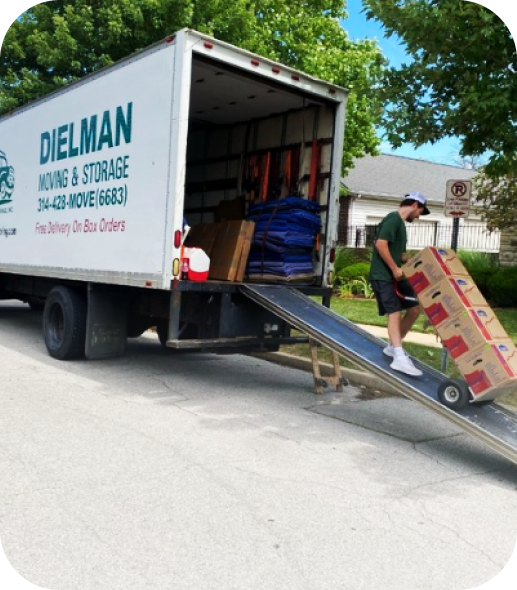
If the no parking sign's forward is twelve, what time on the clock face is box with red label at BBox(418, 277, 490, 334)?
The box with red label is roughly at 12 o'clock from the no parking sign.

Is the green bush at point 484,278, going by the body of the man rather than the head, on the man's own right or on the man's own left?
on the man's own left

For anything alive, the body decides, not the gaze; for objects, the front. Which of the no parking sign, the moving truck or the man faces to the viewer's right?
the man

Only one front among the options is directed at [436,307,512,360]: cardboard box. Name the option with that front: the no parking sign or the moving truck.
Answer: the no parking sign

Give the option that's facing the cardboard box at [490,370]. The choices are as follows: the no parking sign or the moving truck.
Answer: the no parking sign

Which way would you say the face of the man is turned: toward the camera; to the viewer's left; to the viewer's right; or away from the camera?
to the viewer's right

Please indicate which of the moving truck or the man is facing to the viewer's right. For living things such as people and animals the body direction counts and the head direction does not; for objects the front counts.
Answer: the man

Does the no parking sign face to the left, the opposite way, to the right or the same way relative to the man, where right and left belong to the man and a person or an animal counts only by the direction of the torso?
to the right

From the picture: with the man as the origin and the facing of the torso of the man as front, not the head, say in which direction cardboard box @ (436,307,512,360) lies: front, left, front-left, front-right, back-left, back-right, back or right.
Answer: front-right

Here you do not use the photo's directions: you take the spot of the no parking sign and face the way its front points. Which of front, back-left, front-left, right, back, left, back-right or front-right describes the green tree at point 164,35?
back-right

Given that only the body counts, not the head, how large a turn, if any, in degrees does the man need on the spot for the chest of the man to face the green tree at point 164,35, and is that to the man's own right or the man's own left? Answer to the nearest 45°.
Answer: approximately 135° to the man's own left

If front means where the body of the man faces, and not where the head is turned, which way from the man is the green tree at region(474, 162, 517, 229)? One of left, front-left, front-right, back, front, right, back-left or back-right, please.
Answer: left

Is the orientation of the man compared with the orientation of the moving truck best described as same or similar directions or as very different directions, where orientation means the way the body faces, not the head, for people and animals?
very different directions

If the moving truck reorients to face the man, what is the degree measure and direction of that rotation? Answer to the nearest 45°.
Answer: approximately 180°

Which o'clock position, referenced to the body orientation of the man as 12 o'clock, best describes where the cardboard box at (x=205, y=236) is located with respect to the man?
The cardboard box is roughly at 7 o'clock from the man.

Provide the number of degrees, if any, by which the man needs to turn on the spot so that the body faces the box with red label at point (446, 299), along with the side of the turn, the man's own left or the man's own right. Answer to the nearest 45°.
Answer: approximately 45° to the man's own right

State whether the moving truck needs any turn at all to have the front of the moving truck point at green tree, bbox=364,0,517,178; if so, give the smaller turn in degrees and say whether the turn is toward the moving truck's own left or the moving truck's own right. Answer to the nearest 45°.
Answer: approximately 135° to the moving truck's own right
